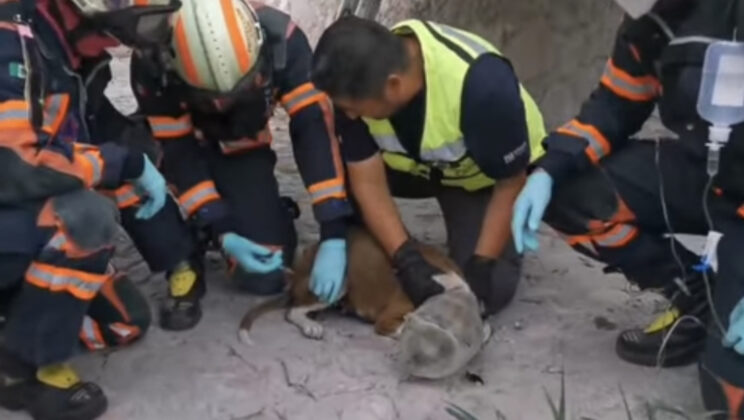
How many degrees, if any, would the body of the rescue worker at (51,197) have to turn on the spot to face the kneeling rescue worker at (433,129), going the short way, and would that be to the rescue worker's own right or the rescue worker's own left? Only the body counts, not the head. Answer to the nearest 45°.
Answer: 0° — they already face them

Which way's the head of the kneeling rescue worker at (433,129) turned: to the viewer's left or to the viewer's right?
to the viewer's left

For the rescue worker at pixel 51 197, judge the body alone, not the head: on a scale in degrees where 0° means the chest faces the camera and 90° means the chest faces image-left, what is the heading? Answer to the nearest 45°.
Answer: approximately 270°

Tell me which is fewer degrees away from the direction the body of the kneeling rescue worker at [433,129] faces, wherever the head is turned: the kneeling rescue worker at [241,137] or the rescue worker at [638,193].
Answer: the kneeling rescue worker

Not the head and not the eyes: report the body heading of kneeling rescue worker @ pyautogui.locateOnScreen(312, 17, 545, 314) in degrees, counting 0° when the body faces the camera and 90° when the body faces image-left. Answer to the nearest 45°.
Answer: approximately 45°

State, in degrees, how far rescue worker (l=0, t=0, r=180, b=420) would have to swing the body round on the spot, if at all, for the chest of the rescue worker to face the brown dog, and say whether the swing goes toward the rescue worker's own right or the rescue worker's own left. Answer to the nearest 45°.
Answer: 0° — they already face it
